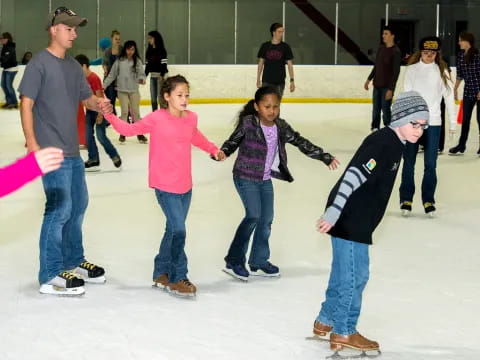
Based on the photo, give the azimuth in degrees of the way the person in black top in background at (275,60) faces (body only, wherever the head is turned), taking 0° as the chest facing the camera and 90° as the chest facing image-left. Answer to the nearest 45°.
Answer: approximately 0°

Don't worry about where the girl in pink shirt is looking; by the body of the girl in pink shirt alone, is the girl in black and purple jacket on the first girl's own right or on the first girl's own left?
on the first girl's own left

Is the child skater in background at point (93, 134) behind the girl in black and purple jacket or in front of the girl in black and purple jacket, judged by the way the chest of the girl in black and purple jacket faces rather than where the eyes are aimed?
behind

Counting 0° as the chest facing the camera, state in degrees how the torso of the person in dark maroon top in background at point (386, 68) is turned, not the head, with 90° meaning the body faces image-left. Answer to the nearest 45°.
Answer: approximately 45°

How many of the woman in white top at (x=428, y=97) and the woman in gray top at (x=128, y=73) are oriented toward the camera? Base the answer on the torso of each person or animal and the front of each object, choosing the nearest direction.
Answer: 2

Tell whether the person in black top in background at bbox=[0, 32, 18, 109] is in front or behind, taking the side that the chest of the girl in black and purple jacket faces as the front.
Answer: behind

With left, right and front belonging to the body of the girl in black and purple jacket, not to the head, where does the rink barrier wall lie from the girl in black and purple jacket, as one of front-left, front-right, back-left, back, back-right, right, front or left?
back-left

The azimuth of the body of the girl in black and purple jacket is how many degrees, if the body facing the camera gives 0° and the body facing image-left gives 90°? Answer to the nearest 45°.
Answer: approximately 315°

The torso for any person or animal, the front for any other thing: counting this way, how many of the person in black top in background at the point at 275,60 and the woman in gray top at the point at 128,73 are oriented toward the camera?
2

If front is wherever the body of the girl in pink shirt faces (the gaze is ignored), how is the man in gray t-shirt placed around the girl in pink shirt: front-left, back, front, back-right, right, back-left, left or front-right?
back-right

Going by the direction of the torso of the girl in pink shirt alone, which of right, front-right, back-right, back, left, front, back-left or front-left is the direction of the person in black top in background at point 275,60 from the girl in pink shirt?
back-left

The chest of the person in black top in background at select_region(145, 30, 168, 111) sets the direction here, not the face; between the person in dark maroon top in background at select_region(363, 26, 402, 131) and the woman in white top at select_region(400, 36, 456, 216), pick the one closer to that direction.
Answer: the woman in white top

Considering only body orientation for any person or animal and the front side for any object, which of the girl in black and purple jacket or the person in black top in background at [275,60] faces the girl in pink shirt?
the person in black top in background

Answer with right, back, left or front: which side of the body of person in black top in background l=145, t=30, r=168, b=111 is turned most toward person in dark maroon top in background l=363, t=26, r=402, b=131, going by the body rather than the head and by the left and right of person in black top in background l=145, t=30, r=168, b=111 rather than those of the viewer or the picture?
left

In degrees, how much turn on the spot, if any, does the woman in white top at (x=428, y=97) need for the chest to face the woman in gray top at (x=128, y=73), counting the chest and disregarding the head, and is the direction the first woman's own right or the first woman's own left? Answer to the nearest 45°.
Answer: approximately 135° to the first woman's own right
